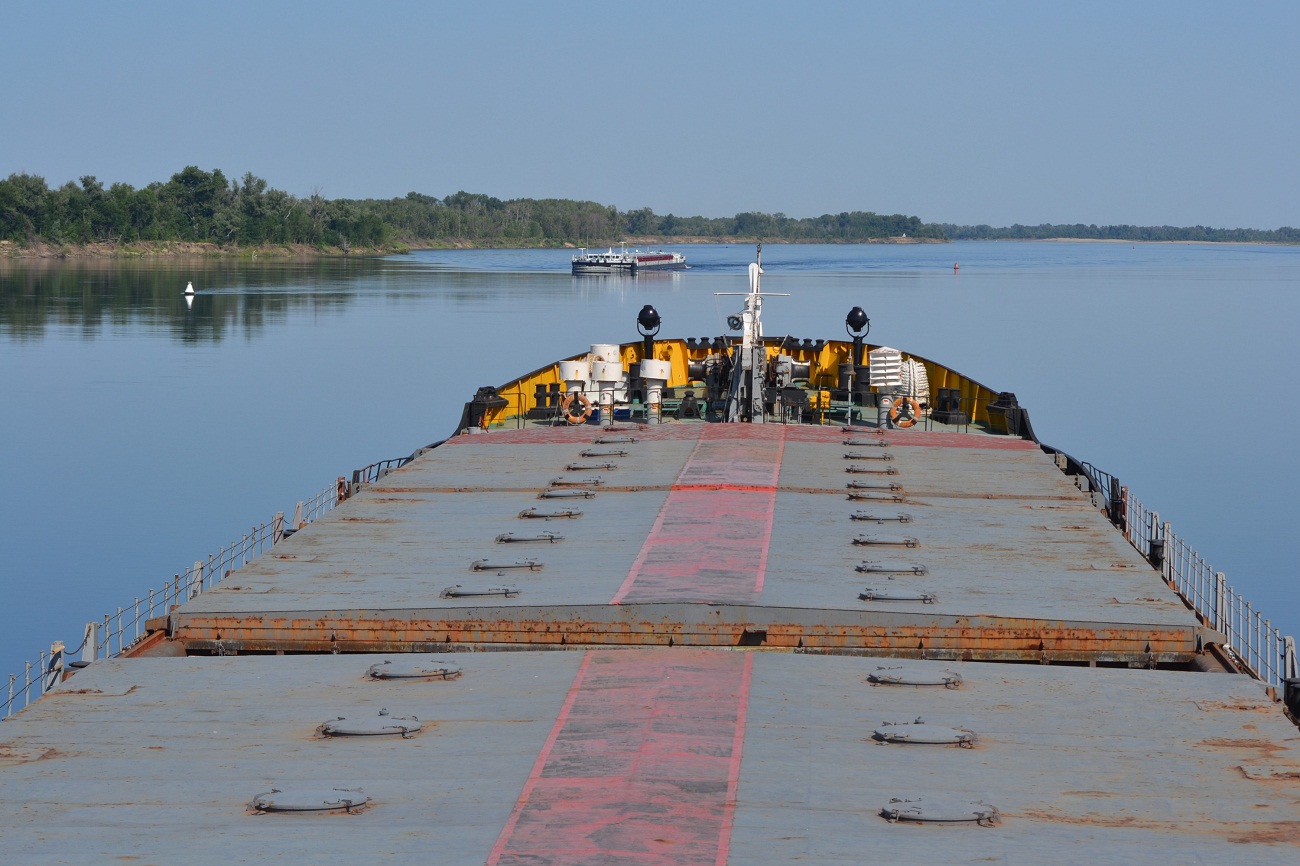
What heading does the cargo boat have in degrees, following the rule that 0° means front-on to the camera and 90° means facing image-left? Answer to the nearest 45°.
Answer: approximately 180°
